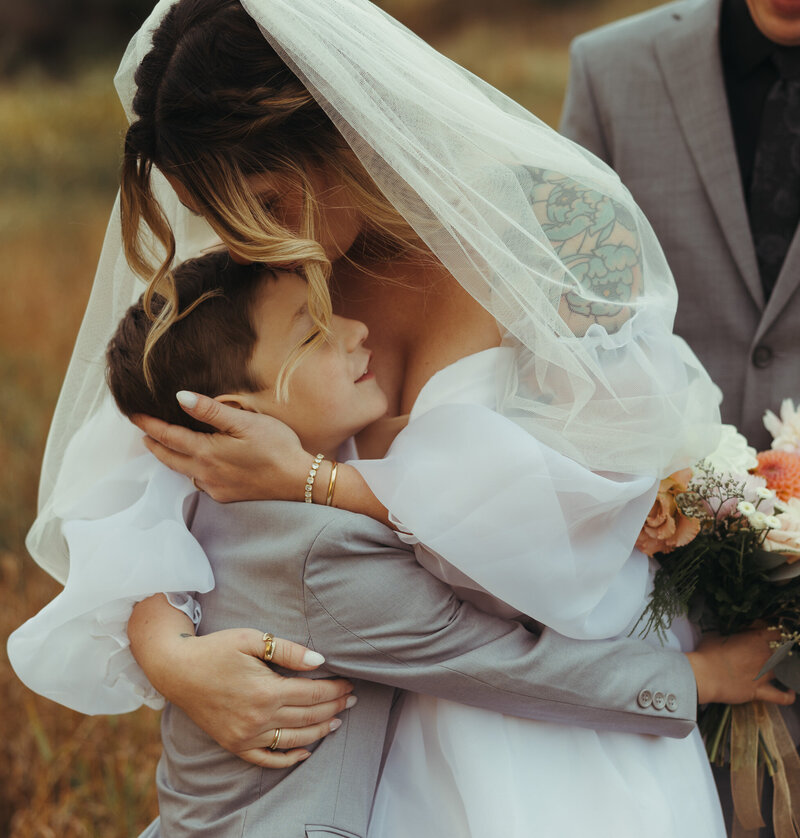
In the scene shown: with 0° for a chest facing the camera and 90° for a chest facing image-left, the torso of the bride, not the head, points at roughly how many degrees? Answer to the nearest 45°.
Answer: approximately 45°

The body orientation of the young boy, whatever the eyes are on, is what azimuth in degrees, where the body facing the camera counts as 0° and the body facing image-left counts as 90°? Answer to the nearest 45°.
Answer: approximately 270°

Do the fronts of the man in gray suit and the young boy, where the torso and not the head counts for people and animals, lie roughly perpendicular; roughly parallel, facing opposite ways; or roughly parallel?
roughly perpendicular

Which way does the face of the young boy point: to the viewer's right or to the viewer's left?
to the viewer's right

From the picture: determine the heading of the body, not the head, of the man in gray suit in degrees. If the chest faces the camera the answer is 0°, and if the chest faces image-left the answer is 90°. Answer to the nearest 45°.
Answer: approximately 0°

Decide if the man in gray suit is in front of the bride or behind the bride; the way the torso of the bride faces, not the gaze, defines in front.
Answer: behind

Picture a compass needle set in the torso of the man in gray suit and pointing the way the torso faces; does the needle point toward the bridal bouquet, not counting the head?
yes

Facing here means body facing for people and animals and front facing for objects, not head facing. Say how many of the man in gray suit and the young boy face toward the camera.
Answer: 1

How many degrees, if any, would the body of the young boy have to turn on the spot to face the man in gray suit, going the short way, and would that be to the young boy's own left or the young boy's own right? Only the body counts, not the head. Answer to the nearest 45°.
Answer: approximately 45° to the young boy's own left
